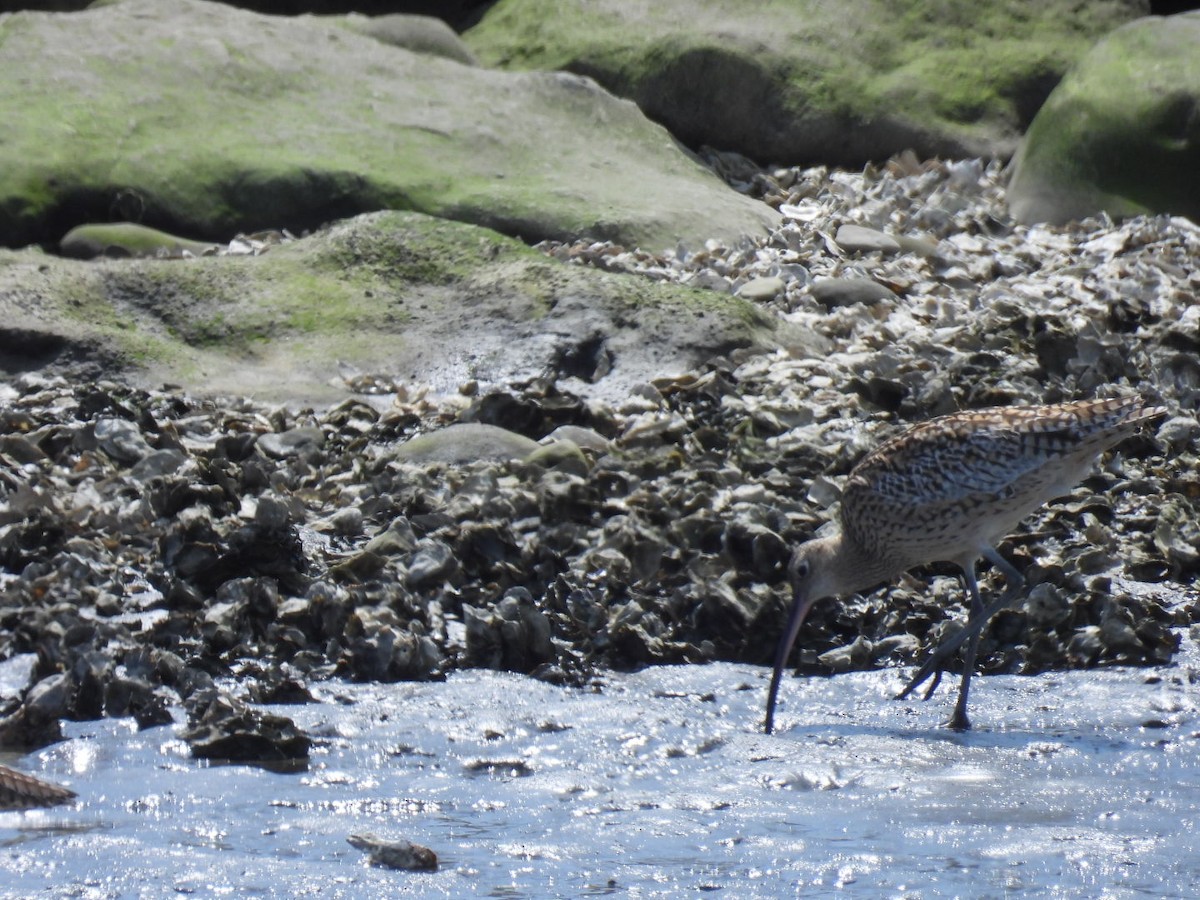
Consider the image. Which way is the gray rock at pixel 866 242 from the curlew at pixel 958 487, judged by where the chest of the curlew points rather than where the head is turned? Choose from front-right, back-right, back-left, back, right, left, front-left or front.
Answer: right

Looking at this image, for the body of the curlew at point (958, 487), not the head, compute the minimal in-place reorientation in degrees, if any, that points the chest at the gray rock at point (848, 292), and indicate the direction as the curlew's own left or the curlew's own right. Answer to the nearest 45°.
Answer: approximately 90° to the curlew's own right

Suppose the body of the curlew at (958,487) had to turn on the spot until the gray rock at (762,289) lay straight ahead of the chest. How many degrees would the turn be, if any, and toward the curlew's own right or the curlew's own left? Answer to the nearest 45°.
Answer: approximately 90° to the curlew's own right

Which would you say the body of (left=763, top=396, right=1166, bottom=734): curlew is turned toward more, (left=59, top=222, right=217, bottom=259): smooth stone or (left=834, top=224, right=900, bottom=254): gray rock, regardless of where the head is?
the smooth stone

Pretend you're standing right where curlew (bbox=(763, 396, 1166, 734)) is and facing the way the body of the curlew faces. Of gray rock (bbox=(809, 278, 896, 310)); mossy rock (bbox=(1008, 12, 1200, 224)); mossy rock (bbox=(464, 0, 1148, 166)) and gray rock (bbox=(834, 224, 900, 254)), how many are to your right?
4

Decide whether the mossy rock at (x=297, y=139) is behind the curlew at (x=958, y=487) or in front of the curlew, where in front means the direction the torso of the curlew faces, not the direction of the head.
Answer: in front

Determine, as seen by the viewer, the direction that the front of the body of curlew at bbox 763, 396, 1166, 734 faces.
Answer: to the viewer's left

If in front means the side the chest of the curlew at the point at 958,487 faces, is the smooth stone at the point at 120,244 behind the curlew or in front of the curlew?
in front

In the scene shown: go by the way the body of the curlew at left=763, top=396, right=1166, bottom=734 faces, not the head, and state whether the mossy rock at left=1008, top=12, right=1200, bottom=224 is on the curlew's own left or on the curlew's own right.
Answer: on the curlew's own right
